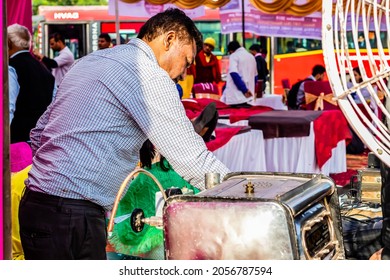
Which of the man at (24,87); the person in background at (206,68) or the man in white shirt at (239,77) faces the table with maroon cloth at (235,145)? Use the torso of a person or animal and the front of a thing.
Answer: the person in background

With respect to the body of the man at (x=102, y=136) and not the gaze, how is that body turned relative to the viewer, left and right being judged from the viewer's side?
facing away from the viewer and to the right of the viewer

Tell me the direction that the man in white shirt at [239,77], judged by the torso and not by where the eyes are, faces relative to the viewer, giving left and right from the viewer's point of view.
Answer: facing away from the viewer and to the left of the viewer

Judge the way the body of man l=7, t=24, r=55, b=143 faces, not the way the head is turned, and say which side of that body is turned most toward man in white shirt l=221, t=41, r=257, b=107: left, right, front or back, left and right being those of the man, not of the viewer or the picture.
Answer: right

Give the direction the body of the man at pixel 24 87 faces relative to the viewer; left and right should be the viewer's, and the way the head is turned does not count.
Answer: facing away from the viewer and to the left of the viewer

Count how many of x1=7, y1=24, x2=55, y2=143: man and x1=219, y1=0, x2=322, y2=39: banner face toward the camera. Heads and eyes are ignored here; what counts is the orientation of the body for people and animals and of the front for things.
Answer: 1

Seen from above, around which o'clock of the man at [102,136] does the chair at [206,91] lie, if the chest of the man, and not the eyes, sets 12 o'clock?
The chair is roughly at 11 o'clock from the man.

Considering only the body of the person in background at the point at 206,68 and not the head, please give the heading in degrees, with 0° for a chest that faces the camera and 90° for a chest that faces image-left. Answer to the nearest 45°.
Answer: approximately 0°
